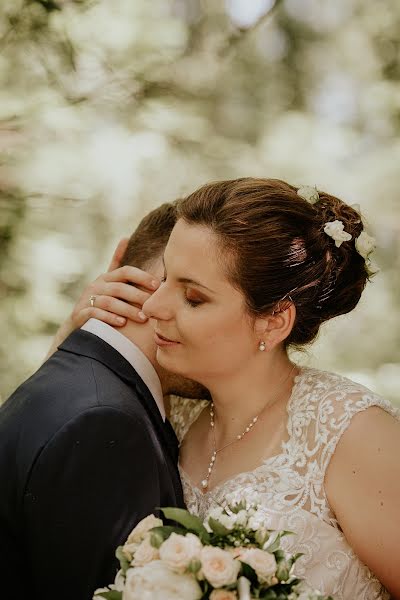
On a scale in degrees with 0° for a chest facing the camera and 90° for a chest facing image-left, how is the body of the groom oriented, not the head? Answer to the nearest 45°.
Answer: approximately 270°

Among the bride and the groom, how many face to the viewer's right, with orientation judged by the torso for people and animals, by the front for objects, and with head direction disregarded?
1

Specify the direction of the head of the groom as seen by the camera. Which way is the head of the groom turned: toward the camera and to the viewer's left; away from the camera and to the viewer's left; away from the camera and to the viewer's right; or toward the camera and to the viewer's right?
away from the camera and to the viewer's right

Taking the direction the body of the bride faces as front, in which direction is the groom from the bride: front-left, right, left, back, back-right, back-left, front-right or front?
front

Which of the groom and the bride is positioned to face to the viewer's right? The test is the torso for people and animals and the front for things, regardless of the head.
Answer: the groom

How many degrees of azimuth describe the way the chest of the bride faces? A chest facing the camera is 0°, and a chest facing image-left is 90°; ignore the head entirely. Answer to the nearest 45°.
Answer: approximately 45°

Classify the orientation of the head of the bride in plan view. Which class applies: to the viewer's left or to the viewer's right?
to the viewer's left
